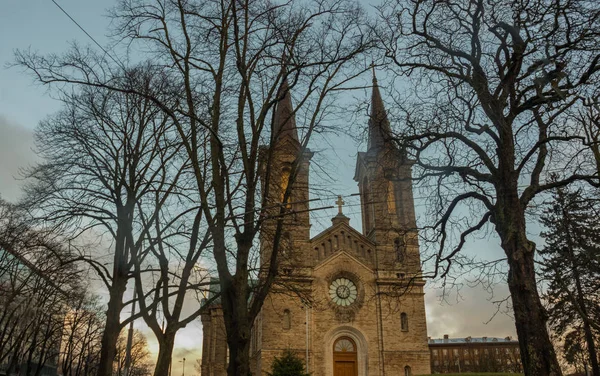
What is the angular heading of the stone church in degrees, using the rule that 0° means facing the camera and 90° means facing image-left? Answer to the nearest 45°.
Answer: approximately 0°
